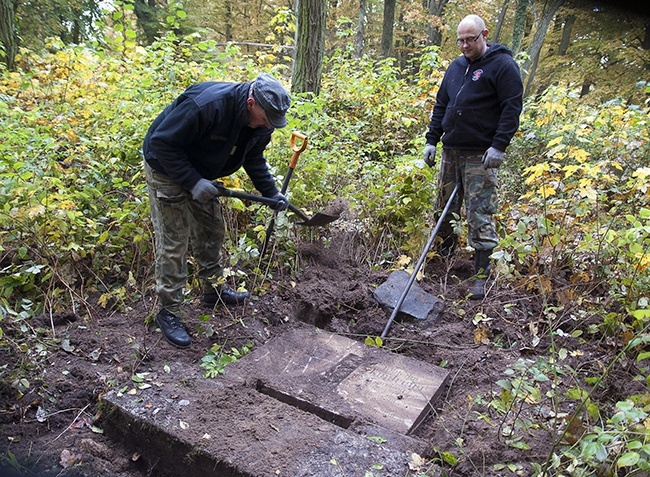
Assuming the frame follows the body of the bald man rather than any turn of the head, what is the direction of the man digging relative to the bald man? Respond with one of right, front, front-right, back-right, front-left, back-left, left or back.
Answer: front

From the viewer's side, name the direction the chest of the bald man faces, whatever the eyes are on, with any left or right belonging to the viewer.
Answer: facing the viewer and to the left of the viewer

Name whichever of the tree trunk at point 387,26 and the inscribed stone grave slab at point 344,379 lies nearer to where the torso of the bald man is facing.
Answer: the inscribed stone grave slab

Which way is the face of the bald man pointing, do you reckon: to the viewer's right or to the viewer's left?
to the viewer's left

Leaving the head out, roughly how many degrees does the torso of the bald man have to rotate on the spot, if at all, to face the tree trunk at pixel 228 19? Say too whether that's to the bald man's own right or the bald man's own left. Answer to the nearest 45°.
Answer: approximately 90° to the bald man's own right

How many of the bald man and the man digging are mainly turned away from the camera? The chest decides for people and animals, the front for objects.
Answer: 0

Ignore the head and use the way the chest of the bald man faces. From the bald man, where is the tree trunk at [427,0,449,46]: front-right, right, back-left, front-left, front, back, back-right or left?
back-right

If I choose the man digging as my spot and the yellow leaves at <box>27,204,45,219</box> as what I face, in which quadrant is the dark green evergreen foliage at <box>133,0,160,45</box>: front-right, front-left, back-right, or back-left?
front-right

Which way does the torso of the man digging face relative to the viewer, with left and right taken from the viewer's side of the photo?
facing the viewer and to the right of the viewer

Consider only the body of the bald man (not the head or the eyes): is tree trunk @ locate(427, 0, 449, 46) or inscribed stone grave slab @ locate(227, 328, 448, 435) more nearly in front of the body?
the inscribed stone grave slab

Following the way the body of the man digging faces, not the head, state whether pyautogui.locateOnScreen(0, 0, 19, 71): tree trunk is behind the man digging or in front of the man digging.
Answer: behind
